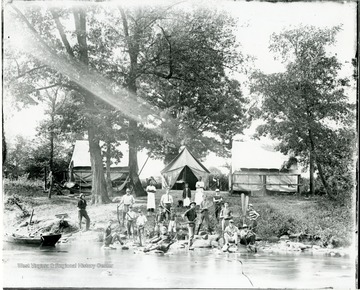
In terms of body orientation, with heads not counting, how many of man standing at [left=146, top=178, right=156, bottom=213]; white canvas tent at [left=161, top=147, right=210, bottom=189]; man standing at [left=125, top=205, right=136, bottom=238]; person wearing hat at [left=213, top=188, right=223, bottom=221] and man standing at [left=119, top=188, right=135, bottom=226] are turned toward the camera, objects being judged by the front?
5

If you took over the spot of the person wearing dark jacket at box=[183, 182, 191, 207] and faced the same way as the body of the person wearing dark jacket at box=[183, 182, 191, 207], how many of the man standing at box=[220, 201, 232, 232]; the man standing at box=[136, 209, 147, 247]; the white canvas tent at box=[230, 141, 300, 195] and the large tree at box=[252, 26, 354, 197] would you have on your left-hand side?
3

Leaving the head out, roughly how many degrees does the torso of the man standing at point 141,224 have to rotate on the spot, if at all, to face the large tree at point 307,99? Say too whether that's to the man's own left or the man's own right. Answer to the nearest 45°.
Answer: approximately 90° to the man's own left

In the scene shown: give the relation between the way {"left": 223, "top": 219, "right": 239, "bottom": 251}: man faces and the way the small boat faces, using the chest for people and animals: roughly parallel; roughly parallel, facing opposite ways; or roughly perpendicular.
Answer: roughly perpendicular

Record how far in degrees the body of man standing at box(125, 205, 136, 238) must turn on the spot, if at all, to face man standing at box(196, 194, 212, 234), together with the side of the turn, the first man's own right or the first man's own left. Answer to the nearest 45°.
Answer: approximately 90° to the first man's own left

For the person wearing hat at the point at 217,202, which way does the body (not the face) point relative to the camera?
toward the camera

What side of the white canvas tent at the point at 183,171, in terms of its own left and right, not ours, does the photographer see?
front

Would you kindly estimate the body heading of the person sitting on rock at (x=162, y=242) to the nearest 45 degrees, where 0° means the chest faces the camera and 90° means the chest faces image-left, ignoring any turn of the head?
approximately 45°

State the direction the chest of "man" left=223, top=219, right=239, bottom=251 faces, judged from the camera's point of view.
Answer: toward the camera

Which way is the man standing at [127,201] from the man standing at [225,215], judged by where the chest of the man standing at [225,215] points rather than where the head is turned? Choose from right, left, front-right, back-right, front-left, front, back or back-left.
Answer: right

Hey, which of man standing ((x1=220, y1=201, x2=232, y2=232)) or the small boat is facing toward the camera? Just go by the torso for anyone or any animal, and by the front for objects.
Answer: the man standing

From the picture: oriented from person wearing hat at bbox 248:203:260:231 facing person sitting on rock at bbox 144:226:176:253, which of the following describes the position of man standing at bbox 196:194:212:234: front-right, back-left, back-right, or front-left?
front-right
